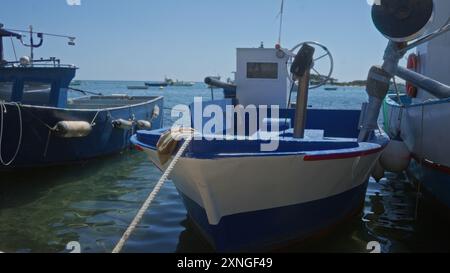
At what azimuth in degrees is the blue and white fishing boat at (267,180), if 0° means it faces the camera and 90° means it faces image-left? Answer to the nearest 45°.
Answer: approximately 45°

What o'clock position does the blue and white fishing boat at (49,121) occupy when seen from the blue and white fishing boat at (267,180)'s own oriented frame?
the blue and white fishing boat at (49,121) is roughly at 3 o'clock from the blue and white fishing boat at (267,180).

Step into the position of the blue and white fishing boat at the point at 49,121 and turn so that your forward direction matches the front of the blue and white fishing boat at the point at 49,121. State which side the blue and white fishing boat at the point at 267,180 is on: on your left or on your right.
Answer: on your right

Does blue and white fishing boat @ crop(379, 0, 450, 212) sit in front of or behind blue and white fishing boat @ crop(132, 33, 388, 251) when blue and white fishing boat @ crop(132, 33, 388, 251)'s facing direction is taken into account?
behind

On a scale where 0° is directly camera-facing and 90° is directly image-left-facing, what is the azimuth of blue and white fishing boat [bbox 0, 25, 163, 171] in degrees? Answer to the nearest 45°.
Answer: approximately 225°

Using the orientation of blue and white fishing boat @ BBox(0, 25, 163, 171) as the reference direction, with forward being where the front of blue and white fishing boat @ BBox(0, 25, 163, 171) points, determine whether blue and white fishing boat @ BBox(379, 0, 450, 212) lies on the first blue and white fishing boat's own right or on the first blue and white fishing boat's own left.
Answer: on the first blue and white fishing boat's own right

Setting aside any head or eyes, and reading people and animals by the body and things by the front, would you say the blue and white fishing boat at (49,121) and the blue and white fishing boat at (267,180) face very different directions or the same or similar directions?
very different directions
